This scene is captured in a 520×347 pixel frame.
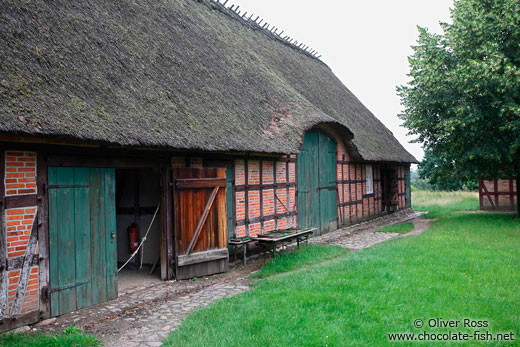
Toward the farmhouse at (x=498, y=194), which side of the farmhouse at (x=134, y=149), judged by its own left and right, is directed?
left

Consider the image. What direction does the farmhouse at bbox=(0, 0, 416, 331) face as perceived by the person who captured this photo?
facing the viewer and to the right of the viewer

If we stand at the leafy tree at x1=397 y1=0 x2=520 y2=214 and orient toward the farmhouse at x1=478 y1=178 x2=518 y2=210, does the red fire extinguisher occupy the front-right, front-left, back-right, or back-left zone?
back-left

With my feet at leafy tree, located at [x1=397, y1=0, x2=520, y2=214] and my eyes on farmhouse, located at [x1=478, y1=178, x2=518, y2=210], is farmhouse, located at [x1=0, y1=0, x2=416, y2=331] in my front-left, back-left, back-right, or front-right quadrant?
back-left

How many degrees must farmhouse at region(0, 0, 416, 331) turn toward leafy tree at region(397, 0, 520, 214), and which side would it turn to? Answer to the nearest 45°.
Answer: approximately 90° to its left

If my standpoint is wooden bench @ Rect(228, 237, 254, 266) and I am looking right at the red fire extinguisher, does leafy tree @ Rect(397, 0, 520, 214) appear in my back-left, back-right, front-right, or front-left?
back-right
